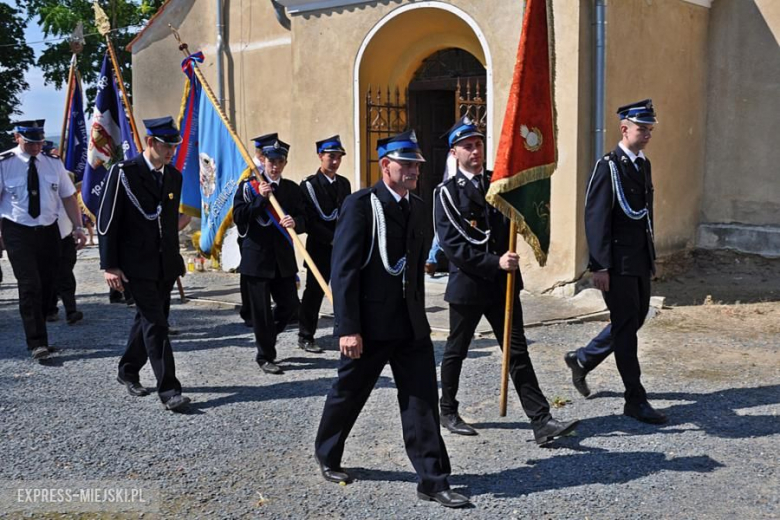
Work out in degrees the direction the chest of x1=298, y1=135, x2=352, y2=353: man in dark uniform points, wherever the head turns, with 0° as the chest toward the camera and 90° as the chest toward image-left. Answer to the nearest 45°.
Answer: approximately 315°

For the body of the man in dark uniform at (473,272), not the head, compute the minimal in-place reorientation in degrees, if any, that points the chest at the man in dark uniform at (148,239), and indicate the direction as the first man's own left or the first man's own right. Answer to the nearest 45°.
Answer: approximately 135° to the first man's own right

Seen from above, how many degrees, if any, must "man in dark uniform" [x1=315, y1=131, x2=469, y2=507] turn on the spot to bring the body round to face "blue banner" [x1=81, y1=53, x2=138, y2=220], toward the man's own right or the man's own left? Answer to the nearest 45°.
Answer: approximately 180°
